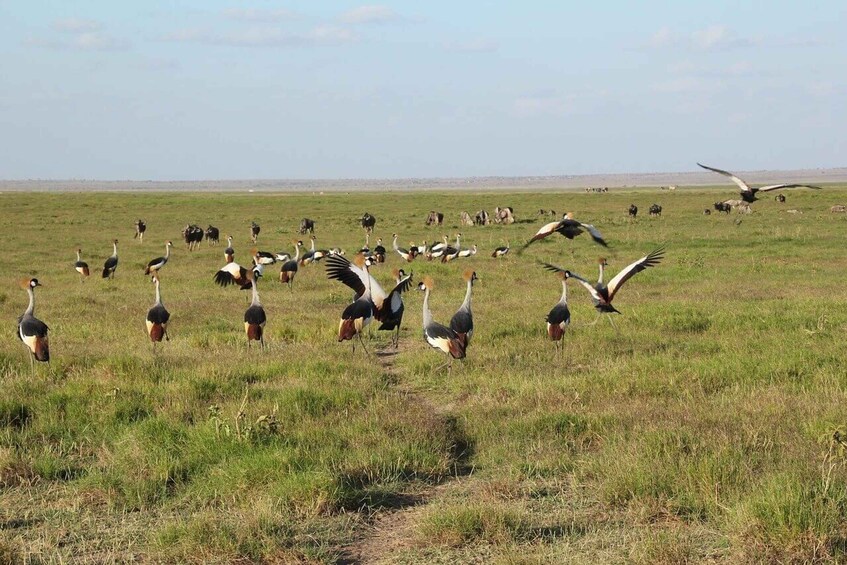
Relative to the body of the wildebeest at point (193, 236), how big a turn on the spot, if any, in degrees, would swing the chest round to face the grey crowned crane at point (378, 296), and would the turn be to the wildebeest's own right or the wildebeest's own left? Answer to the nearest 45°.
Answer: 0° — it already faces it

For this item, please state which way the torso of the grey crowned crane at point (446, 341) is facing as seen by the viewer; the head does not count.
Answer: to the viewer's left

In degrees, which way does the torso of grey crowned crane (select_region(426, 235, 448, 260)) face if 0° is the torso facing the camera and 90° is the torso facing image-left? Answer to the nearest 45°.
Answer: approximately 270°

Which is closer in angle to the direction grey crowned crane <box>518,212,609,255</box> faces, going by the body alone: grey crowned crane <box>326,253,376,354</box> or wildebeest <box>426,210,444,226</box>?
the wildebeest

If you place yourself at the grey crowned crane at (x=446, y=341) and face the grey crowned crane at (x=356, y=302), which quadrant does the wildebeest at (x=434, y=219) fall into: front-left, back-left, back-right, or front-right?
front-right

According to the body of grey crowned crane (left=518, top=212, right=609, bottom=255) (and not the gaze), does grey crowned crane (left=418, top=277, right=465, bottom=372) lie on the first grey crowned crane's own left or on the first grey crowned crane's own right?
on the first grey crowned crane's own left
